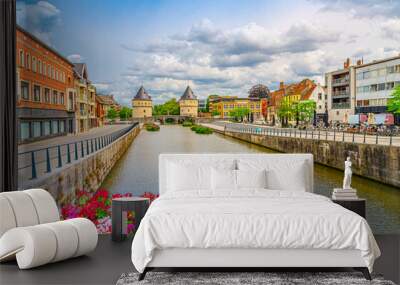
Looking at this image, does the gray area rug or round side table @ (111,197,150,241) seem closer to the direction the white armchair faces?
the gray area rug

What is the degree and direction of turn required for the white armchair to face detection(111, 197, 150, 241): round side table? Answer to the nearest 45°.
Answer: approximately 90° to its left

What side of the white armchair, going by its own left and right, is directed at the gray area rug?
front

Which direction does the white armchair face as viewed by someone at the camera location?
facing the viewer and to the right of the viewer
